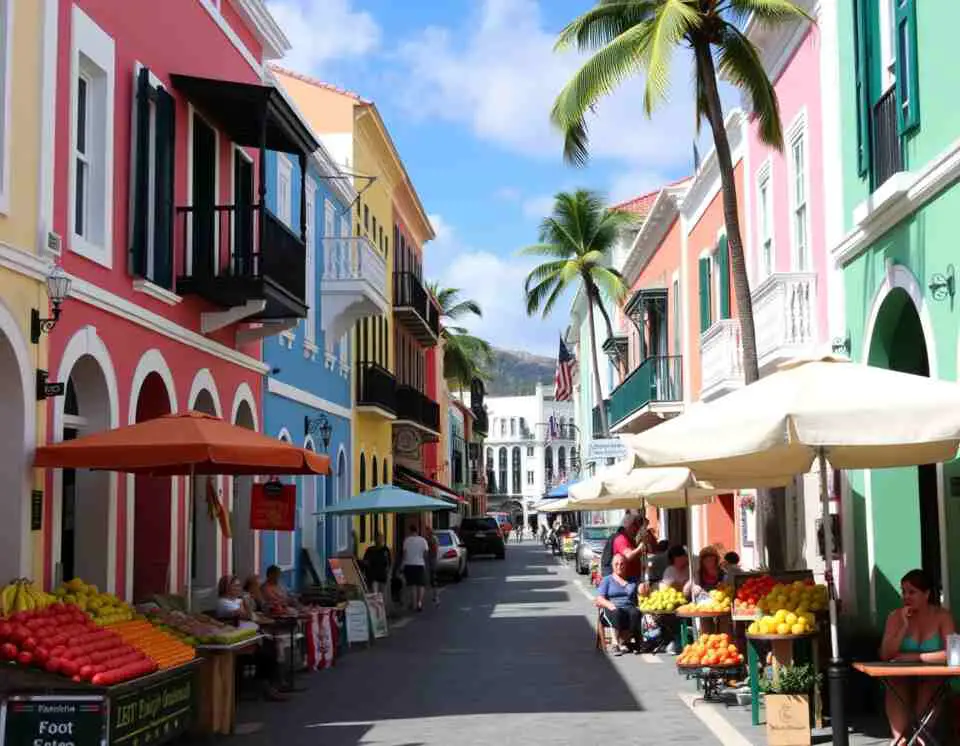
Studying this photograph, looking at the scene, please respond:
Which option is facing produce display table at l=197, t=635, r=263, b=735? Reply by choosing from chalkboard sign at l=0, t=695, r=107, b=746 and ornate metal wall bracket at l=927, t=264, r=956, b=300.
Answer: the ornate metal wall bracket

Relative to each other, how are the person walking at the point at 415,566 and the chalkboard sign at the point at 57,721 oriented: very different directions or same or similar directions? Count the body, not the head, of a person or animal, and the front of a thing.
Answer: very different directions

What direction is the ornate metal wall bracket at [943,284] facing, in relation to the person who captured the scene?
facing to the left of the viewer

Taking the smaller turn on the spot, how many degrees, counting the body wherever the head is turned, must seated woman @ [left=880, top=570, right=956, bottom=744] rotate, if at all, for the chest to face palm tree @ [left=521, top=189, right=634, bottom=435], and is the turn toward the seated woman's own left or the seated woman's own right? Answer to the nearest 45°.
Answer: approximately 135° to the seated woman's own right

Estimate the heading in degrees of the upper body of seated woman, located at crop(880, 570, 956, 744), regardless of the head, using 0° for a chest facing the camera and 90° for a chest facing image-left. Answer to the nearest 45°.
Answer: approximately 45°

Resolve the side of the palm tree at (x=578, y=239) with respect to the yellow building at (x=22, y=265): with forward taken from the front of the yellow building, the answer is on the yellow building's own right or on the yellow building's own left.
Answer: on the yellow building's own left

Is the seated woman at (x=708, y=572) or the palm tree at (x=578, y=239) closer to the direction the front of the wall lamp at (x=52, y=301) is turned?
the seated woman

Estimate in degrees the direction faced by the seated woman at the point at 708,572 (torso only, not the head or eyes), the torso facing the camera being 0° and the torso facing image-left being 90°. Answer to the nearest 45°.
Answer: approximately 45°

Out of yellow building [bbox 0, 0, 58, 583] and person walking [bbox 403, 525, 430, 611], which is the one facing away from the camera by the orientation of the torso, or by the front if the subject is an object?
the person walking
